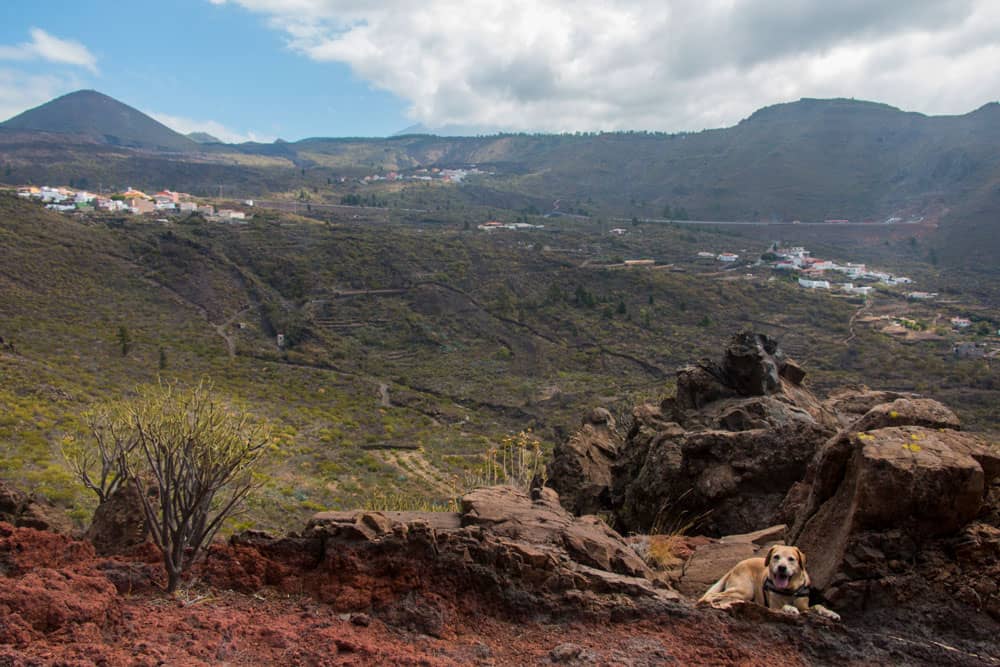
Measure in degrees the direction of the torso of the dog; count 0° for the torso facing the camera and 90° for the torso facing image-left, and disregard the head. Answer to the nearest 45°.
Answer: approximately 315°

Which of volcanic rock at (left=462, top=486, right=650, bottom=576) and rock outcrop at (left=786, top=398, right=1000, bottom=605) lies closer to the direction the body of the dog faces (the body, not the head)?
the rock outcrop

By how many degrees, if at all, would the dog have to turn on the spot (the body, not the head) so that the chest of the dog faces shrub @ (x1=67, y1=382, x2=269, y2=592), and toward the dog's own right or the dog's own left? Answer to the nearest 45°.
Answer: approximately 135° to the dog's own right

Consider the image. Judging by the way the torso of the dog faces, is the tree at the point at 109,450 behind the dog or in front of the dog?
behind

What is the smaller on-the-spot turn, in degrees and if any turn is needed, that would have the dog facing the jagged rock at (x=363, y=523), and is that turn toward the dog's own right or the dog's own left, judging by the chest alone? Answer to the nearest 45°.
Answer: approximately 135° to the dog's own right

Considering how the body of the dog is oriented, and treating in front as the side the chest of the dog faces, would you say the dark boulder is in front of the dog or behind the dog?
behind

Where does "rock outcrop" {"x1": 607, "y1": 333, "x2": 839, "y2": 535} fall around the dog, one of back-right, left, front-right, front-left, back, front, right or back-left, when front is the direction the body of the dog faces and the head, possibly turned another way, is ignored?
back-left
